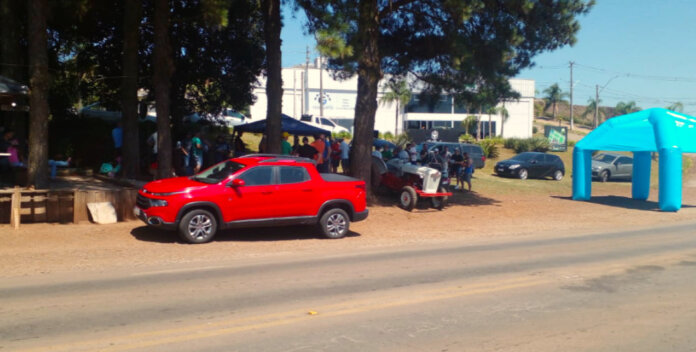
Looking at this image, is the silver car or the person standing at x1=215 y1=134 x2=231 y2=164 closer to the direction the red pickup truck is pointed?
the person standing

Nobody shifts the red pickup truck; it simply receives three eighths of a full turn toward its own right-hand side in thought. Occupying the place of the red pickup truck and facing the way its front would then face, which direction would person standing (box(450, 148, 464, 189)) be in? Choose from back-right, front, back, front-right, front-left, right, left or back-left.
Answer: front

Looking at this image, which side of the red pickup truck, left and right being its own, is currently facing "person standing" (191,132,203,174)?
right

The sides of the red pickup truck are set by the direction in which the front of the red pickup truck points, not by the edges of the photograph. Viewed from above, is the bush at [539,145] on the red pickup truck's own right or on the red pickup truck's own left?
on the red pickup truck's own right

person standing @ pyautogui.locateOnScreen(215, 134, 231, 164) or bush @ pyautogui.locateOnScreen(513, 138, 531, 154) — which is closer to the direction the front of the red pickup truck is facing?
the person standing

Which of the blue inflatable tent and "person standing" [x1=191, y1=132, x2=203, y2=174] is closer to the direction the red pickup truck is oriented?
the person standing

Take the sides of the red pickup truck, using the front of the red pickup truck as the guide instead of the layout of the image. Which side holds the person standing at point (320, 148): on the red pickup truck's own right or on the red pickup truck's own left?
on the red pickup truck's own right

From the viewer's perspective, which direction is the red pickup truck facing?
to the viewer's left

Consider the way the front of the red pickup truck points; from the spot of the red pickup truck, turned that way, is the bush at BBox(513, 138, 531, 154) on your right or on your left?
on your right

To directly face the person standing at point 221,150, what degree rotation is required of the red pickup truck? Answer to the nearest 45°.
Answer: approximately 90° to its right

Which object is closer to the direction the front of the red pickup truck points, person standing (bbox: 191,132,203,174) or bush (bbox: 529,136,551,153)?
the person standing

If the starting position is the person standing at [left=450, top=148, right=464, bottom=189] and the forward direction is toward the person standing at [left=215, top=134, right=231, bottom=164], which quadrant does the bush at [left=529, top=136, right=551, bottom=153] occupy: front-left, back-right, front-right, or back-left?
back-right

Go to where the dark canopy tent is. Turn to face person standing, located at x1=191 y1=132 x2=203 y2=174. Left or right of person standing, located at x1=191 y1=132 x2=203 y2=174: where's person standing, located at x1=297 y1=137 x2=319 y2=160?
left
